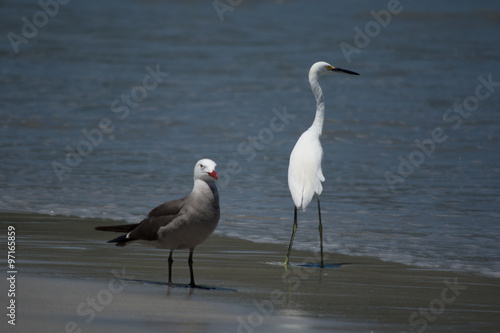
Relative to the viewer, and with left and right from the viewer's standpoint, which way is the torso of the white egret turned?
facing away from the viewer and to the right of the viewer

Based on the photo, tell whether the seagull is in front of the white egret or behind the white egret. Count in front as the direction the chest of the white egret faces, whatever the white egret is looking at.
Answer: behind
